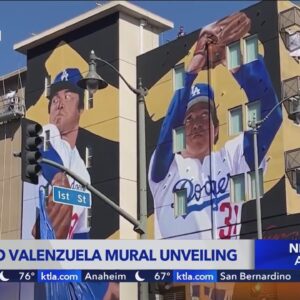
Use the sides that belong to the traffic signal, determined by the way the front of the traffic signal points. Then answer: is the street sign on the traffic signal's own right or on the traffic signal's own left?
on the traffic signal's own left

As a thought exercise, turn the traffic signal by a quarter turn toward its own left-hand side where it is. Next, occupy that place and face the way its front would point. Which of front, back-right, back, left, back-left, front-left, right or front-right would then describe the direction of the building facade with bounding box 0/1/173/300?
front-left

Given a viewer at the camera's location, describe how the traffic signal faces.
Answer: facing the viewer and to the right of the viewer
